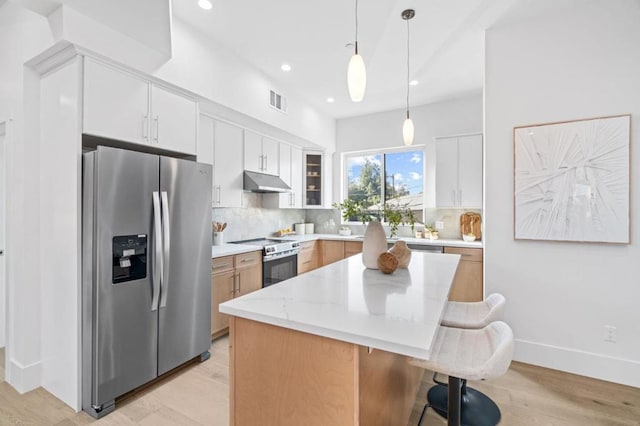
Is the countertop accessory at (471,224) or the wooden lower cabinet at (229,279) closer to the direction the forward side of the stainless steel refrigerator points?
the countertop accessory

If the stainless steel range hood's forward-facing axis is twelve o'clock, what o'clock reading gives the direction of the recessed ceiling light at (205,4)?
The recessed ceiling light is roughly at 2 o'clock from the stainless steel range hood.

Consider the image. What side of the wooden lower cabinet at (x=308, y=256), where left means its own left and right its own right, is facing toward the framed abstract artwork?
front

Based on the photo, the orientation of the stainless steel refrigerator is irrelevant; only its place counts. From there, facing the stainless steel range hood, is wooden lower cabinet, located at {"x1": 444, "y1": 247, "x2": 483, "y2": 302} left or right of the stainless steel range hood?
right

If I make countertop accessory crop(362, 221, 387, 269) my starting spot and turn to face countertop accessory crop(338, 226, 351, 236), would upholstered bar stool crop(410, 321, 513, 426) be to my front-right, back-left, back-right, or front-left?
back-right

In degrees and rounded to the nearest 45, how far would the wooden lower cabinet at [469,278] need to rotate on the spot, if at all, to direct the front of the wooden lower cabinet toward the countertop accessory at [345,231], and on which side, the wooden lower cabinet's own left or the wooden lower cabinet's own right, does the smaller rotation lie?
approximately 90° to the wooden lower cabinet's own right

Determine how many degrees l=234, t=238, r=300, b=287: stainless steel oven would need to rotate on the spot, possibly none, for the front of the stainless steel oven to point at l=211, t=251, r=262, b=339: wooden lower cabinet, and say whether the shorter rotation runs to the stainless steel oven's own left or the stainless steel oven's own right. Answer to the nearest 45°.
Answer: approximately 90° to the stainless steel oven's own right

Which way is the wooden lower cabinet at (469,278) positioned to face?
toward the camera

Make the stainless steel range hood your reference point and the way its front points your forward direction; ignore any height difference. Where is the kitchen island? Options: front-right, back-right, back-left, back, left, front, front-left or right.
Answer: front-right

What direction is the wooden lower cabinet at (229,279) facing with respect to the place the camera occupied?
facing the viewer and to the right of the viewer

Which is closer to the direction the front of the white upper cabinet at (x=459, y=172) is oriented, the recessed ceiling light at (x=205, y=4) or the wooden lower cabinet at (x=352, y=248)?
the recessed ceiling light

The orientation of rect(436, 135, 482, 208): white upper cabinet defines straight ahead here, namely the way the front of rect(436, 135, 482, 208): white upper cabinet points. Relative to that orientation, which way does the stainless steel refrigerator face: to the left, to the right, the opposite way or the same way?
to the left

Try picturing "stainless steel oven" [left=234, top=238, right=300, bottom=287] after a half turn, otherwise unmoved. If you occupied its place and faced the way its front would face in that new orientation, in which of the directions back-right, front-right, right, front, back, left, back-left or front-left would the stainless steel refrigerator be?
left

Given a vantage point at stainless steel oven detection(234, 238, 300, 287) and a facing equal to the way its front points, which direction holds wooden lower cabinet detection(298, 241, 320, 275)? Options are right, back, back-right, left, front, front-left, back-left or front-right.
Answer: left

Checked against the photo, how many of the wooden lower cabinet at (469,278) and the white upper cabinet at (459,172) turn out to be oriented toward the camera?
2

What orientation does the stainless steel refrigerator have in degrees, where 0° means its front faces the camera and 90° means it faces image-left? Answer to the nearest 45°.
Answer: approximately 315°
